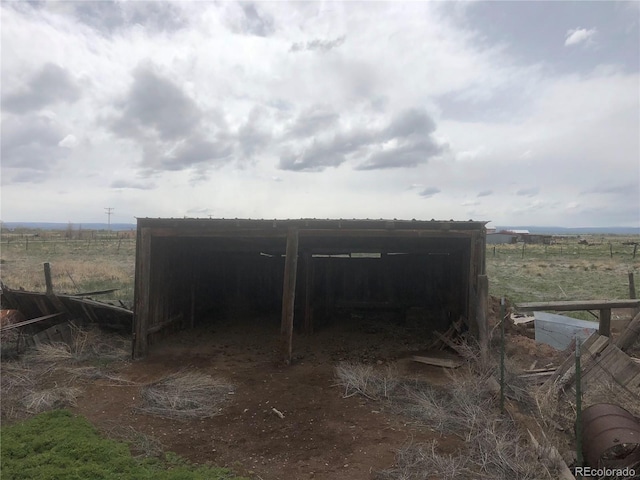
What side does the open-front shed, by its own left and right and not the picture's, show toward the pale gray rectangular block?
left

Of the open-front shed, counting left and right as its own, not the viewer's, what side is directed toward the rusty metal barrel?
front

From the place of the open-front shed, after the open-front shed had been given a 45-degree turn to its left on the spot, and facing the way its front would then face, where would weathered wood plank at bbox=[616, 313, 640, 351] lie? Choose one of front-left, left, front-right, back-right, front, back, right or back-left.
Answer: front

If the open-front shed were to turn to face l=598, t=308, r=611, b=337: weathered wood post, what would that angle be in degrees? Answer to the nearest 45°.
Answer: approximately 45° to its left

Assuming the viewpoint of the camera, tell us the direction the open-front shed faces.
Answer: facing the viewer

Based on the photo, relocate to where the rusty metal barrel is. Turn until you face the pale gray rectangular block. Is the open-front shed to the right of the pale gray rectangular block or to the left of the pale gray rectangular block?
left
